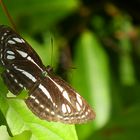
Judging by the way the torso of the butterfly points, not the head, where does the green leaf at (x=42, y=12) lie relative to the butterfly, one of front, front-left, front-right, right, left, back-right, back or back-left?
front-left
